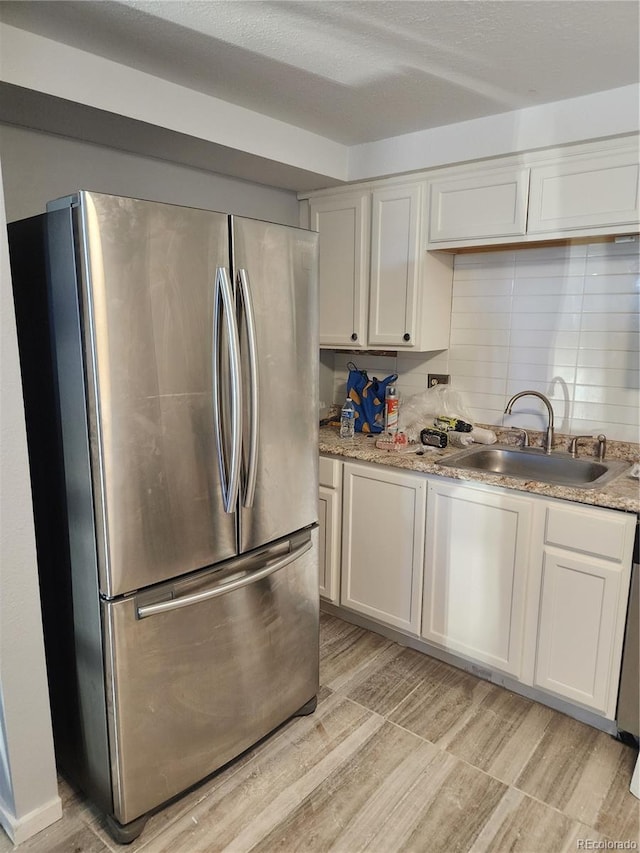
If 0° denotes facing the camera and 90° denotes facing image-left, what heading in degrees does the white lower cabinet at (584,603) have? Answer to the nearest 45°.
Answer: approximately 45°

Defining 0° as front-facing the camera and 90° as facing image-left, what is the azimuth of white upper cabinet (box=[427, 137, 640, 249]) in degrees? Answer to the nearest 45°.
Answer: approximately 45°

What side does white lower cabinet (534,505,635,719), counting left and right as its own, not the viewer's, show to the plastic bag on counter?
right

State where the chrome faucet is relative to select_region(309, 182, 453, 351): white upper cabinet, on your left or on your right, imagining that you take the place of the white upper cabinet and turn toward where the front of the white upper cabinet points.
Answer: on your left

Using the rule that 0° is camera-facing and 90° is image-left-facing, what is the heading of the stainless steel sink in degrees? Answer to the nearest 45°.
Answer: approximately 45°
